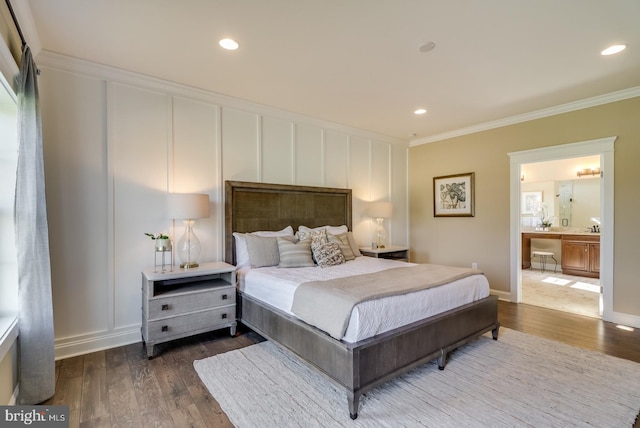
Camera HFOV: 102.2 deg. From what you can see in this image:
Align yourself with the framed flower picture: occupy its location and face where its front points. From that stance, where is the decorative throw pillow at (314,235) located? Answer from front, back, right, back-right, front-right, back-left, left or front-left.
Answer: front

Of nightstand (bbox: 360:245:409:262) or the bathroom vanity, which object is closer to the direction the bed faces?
the bathroom vanity

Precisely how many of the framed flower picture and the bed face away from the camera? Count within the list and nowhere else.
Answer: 0

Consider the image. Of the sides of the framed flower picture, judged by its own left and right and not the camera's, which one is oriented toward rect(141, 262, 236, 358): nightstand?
front

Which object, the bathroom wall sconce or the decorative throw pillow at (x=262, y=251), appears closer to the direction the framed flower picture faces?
the decorative throw pillow

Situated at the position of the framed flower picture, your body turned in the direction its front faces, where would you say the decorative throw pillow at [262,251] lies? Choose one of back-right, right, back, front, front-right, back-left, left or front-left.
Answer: front

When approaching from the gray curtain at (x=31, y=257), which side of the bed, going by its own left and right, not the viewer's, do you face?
right

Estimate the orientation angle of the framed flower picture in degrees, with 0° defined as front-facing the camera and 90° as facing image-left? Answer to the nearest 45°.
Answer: approximately 45°

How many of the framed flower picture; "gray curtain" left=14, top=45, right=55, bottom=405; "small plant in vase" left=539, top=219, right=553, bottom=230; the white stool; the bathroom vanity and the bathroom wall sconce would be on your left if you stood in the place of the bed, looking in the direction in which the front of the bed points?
5

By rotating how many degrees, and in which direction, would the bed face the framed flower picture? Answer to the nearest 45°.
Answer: approximately 90° to its left

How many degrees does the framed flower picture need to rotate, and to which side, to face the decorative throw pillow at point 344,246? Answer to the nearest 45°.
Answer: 0° — it already faces it

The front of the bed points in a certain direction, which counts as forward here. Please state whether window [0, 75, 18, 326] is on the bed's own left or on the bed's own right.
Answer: on the bed's own right

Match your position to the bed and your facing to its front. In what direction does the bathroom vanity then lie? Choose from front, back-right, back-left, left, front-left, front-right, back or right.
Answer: left

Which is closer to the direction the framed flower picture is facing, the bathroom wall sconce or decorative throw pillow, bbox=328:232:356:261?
the decorative throw pillow

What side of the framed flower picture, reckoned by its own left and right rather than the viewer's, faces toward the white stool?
back

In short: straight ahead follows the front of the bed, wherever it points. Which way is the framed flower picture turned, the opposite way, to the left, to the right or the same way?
to the right

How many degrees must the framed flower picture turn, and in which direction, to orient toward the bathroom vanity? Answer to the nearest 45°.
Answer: approximately 180°

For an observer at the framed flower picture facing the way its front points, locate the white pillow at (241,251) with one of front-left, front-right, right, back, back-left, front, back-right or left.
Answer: front

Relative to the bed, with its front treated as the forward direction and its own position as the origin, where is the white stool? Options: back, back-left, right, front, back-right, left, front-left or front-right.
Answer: left

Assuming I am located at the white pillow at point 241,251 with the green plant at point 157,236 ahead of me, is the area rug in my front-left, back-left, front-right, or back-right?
back-left

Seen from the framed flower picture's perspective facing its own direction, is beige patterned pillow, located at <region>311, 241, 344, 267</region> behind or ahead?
ahead

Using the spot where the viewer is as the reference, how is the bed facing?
facing the viewer and to the right of the viewer

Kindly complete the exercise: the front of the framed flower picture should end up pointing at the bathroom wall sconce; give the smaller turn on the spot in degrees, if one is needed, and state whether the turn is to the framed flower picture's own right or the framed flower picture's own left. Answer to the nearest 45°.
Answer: approximately 180°
